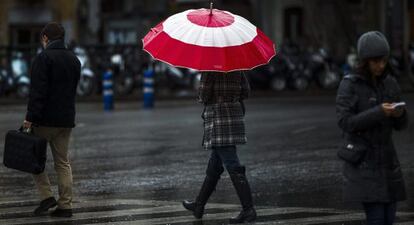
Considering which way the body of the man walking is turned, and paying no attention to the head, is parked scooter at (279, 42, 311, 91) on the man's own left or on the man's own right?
on the man's own right

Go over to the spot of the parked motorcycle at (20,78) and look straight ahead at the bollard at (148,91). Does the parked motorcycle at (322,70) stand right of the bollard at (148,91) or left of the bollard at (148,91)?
left

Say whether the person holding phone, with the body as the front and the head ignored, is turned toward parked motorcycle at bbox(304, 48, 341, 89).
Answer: no

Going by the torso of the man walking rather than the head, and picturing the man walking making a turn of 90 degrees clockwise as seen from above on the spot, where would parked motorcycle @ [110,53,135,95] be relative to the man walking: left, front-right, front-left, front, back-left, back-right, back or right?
front-left

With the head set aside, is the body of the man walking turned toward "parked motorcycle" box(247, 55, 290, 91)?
no

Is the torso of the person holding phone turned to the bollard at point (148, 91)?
no
